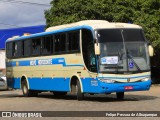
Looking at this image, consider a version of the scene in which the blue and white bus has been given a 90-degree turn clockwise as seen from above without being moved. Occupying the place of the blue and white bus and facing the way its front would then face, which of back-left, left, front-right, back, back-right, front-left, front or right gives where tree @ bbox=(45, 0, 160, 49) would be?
back-right

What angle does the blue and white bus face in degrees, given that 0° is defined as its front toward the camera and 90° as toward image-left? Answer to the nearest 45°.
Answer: approximately 315°
